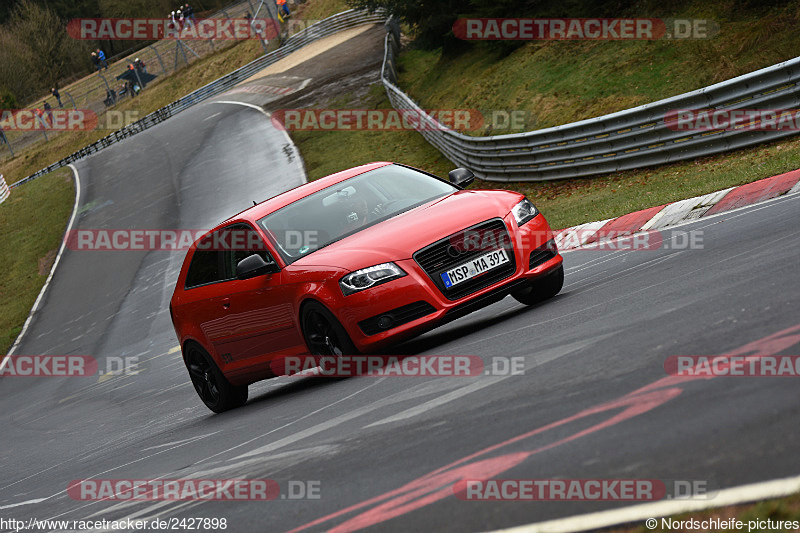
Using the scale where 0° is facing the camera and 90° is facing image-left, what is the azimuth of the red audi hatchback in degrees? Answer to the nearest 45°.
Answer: approximately 315°

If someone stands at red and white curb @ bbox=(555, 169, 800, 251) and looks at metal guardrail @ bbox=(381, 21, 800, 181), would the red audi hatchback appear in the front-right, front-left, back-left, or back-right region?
back-left

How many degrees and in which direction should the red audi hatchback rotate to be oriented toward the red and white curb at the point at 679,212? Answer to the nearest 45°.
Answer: approximately 90° to its left

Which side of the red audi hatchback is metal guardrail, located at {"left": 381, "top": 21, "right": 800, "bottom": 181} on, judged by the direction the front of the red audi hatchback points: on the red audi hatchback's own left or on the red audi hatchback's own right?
on the red audi hatchback's own left

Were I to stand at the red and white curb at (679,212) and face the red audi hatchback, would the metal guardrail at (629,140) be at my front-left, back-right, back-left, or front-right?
back-right
